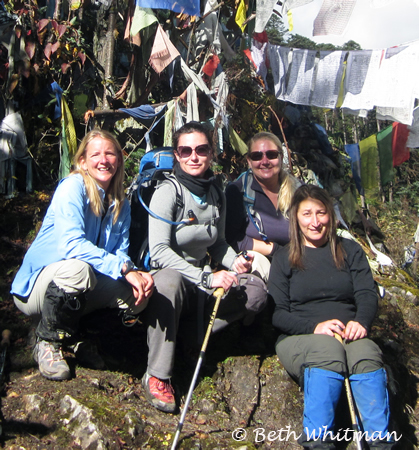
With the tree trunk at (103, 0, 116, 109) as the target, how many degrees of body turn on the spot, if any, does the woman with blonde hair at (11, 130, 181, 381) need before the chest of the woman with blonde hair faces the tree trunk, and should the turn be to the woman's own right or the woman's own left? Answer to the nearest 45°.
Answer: approximately 135° to the woman's own left

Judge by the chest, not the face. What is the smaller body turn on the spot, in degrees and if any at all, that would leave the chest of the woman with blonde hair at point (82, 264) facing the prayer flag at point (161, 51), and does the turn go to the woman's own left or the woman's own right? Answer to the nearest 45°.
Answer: approximately 135° to the woman's own left

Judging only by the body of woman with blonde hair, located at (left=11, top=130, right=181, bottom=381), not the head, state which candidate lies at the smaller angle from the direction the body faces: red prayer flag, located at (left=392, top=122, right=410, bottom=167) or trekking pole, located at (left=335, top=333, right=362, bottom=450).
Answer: the trekking pole

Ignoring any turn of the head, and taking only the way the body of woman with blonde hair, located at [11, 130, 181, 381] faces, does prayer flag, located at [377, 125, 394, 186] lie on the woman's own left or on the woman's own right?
on the woman's own left

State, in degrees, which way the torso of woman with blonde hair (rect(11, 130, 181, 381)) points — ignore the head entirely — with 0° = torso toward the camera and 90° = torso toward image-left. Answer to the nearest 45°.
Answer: approximately 315°

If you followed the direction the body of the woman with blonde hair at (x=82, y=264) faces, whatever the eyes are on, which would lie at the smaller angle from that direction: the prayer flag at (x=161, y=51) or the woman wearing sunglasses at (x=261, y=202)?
the woman wearing sunglasses

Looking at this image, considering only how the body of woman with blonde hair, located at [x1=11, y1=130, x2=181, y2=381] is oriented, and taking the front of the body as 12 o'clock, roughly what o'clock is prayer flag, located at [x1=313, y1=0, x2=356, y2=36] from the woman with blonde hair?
The prayer flag is roughly at 9 o'clock from the woman with blonde hair.

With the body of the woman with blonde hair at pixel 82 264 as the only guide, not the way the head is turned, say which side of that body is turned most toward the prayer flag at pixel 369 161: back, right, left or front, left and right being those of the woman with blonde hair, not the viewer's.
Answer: left

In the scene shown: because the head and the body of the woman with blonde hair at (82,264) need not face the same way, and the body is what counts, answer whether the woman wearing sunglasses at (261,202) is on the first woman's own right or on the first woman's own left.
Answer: on the first woman's own left
